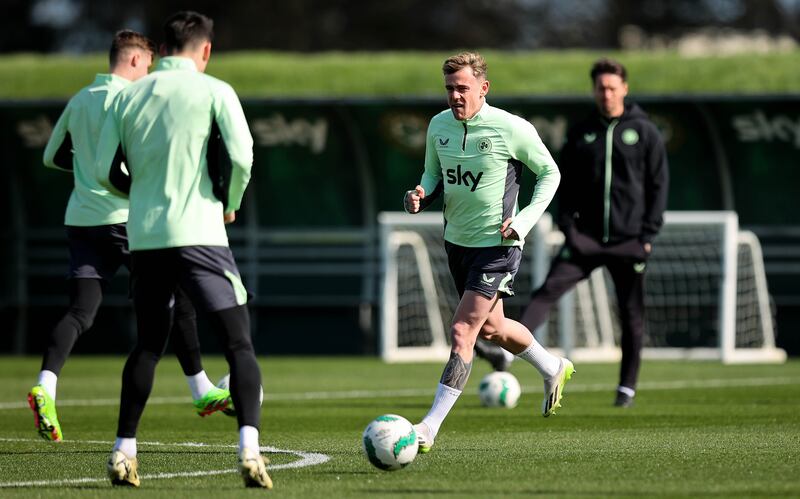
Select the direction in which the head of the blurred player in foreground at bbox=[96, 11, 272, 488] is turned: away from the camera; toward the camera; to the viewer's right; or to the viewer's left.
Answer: away from the camera

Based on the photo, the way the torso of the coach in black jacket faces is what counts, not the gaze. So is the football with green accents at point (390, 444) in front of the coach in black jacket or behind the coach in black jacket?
in front

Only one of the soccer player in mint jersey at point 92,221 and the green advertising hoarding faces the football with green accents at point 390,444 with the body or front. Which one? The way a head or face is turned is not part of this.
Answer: the green advertising hoarding

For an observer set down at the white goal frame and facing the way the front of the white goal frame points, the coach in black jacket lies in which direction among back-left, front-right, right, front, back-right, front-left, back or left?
front-left

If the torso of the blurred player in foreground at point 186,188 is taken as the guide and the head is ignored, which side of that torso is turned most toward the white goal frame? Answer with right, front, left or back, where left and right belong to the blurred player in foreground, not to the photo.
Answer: front

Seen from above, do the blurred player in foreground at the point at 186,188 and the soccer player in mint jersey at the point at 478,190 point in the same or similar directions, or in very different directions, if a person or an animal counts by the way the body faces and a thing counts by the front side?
very different directions

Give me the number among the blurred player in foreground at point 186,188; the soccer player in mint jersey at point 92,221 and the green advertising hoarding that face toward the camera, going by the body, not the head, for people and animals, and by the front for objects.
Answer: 1

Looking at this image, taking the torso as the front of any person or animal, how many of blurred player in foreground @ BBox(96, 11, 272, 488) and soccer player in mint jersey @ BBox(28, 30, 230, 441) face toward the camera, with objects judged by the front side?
0

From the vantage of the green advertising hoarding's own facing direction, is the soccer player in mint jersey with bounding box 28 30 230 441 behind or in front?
in front

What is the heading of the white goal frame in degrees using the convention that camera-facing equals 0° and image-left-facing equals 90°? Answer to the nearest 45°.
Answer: approximately 45°

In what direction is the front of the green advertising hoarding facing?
toward the camera

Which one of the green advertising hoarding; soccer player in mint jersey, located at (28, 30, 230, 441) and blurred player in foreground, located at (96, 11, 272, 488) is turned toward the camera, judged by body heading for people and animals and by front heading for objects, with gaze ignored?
the green advertising hoarding

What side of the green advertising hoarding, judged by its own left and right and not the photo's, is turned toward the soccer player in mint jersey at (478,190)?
front

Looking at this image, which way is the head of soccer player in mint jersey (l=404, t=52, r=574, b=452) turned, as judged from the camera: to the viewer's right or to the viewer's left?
to the viewer's left

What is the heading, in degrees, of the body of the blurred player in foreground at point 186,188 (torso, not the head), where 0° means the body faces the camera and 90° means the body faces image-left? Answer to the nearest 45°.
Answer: approximately 225°

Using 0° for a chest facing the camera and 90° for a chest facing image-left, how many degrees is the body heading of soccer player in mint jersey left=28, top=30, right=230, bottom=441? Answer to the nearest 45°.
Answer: approximately 225°

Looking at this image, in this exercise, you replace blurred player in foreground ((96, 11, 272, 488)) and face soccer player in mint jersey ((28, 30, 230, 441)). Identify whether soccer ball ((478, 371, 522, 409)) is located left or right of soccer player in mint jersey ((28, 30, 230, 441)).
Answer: right

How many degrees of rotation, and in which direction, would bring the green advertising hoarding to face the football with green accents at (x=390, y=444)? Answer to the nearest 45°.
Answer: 0° — it already faces it

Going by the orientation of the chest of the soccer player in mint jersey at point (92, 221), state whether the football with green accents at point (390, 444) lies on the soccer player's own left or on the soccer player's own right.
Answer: on the soccer player's own right

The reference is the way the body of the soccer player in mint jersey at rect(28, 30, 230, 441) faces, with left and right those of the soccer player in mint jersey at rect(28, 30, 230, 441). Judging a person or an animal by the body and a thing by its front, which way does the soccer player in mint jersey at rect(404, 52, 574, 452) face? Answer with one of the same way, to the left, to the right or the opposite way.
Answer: the opposite way

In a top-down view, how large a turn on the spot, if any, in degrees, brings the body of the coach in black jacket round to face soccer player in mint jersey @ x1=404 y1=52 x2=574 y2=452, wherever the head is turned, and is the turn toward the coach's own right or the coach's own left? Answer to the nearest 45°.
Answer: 0° — they already face them
